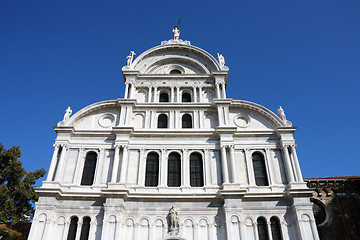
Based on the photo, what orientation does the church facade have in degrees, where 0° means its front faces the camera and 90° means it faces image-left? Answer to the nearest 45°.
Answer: approximately 0°
